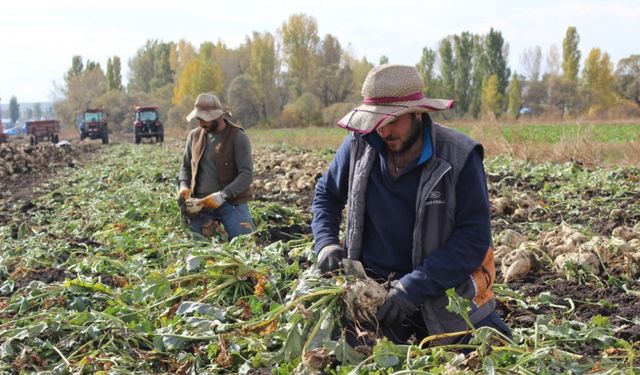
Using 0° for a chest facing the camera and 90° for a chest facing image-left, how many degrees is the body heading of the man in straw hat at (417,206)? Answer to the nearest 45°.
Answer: approximately 45°

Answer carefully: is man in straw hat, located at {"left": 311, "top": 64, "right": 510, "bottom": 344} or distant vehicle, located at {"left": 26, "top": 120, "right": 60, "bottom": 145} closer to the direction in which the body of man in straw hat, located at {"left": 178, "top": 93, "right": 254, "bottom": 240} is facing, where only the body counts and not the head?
the man in straw hat

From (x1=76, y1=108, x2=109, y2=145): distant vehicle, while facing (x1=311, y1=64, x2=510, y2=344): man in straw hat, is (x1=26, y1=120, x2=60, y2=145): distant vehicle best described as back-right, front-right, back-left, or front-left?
back-right

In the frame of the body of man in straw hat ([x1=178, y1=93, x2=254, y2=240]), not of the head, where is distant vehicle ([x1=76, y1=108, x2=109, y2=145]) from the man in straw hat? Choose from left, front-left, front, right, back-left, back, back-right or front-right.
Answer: back-right

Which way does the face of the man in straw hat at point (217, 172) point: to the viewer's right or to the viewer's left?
to the viewer's left

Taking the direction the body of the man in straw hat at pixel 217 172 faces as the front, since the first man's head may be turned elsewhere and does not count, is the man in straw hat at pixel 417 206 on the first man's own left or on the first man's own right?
on the first man's own left

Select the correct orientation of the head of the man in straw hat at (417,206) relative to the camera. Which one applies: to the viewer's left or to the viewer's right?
to the viewer's left

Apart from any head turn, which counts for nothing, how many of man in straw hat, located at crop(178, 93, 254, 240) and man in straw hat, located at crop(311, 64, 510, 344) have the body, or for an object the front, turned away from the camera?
0

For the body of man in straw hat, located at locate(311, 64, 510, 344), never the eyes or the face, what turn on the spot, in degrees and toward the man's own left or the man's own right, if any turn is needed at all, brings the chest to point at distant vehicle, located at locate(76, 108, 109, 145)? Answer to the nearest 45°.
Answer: approximately 90° to the man's own right
